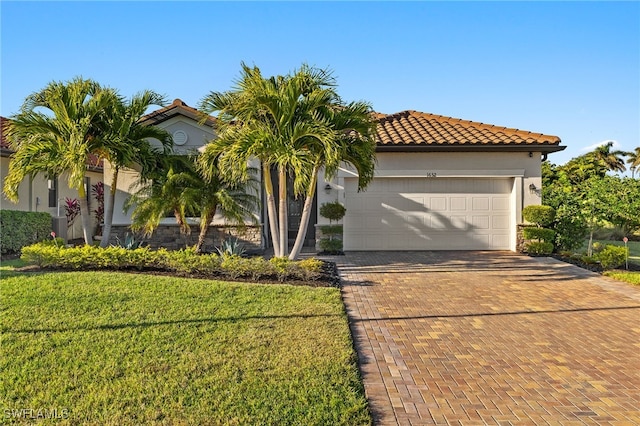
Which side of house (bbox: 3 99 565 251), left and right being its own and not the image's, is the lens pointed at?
front

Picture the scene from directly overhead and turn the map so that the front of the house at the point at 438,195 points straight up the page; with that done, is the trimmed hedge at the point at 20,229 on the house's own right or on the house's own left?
on the house's own right

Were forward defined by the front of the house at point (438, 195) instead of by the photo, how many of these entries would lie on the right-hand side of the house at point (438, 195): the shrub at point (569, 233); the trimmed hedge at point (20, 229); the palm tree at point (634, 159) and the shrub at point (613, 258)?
1

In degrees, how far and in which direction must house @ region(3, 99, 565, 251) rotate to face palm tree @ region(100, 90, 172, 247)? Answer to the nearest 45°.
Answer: approximately 90° to its right

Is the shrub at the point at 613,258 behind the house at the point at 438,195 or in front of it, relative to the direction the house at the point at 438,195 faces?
in front

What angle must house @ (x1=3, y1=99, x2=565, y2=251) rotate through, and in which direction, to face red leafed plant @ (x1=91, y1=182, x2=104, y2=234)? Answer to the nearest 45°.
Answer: approximately 90° to its right

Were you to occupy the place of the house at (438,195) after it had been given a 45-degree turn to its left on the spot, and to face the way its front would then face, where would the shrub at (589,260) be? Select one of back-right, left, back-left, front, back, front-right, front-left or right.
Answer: front

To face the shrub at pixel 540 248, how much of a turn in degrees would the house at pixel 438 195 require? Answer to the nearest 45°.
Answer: approximately 45° to its left

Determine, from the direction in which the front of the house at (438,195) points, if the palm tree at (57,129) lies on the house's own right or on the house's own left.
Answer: on the house's own right
